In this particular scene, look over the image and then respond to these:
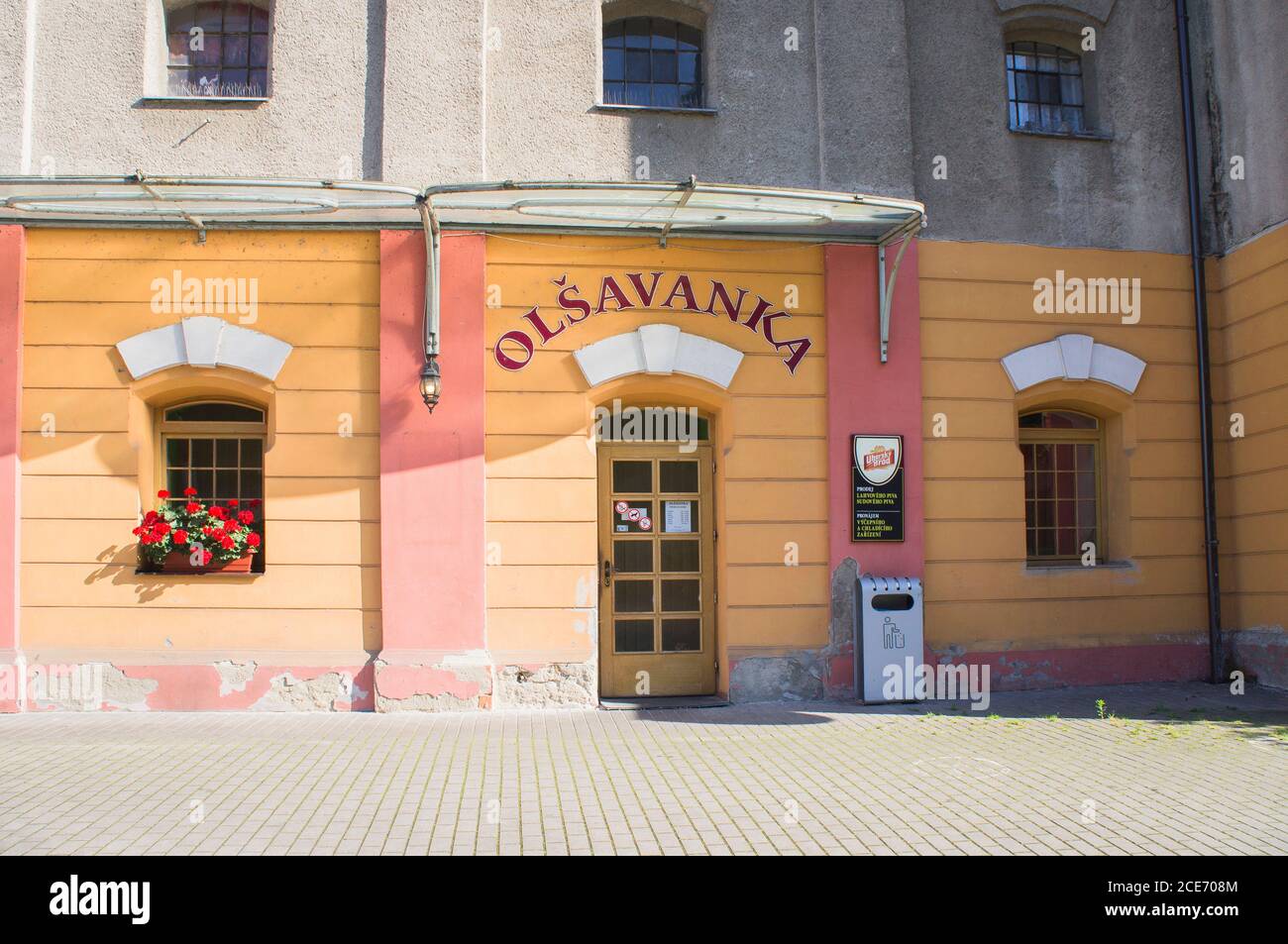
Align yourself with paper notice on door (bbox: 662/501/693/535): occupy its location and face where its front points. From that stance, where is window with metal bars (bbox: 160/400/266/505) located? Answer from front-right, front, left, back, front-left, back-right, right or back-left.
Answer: right

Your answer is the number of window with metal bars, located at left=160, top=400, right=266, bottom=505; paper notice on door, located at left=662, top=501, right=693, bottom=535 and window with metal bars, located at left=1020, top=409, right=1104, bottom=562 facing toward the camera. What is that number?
3

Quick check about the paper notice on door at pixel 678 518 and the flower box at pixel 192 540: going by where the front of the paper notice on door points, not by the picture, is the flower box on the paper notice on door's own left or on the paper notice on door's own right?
on the paper notice on door's own right

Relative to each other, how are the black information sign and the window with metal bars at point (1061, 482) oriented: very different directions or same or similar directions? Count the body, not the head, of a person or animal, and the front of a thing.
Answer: same or similar directions

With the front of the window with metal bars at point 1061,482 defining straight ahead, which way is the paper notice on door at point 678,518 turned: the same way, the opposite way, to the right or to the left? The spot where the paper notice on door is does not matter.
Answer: the same way

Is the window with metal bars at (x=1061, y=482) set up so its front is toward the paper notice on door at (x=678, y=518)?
no

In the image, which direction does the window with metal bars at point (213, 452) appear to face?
toward the camera

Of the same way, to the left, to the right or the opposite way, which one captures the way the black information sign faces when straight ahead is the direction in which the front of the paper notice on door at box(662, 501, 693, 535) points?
the same way

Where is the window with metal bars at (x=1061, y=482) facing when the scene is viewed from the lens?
facing the viewer

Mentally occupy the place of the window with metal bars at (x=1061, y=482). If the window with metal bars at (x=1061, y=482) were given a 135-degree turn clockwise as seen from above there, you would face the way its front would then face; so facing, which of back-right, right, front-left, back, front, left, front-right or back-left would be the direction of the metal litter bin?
left

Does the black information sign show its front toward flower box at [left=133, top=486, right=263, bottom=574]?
no

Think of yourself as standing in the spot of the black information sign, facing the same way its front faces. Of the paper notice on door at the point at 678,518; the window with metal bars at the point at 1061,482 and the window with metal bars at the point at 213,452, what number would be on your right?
2

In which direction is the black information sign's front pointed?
toward the camera

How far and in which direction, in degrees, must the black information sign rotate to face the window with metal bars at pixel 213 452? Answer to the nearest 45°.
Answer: approximately 90° to its right

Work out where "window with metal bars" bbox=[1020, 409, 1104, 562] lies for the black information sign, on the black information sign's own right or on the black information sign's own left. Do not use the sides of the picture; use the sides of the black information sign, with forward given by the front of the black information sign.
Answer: on the black information sign's own left
